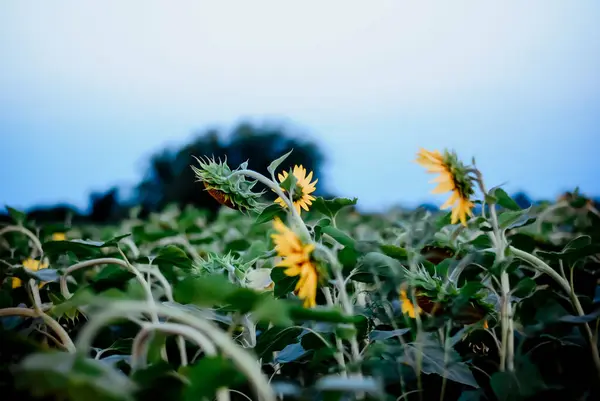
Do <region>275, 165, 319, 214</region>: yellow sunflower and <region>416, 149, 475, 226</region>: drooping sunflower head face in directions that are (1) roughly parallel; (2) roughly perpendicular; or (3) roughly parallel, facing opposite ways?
roughly perpendicular

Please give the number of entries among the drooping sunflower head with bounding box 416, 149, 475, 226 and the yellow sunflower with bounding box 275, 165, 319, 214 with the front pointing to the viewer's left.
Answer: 1

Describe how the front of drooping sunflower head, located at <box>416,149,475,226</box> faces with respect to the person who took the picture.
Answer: facing to the left of the viewer
